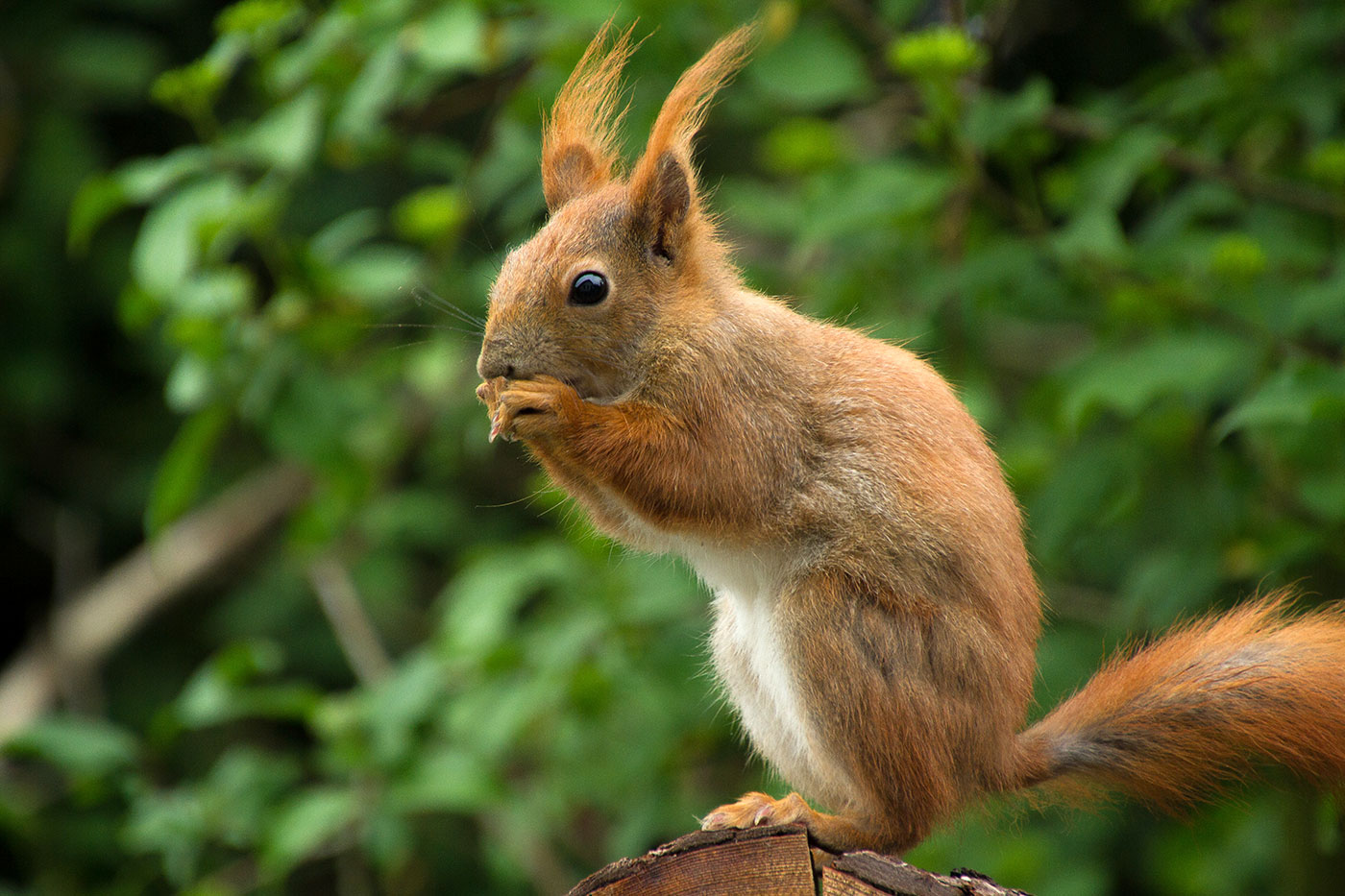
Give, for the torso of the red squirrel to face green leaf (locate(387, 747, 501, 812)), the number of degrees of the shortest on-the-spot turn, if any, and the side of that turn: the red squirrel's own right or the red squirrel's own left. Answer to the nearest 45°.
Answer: approximately 45° to the red squirrel's own right

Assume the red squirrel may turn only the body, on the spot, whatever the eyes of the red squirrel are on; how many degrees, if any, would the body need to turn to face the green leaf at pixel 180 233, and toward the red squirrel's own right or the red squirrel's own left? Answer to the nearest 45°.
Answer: approximately 45° to the red squirrel's own right

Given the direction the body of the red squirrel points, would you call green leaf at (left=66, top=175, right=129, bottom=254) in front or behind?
in front

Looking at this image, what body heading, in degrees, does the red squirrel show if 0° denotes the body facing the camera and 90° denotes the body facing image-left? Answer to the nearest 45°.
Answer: approximately 90°

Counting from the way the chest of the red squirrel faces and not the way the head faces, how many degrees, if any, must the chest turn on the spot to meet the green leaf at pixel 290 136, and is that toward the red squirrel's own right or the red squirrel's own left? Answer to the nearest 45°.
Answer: approximately 45° to the red squirrel's own right

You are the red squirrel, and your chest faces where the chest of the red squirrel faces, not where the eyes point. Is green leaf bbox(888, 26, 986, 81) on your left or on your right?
on your right

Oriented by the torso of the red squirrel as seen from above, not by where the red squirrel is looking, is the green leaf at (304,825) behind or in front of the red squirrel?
in front

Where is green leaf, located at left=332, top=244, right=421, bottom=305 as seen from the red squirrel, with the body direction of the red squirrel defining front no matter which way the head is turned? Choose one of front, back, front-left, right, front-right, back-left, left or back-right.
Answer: front-right

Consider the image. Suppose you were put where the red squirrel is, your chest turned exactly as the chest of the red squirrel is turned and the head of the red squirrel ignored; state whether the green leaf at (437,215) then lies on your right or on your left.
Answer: on your right

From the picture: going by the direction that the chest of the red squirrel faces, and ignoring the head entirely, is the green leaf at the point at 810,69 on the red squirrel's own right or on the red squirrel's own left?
on the red squirrel's own right
